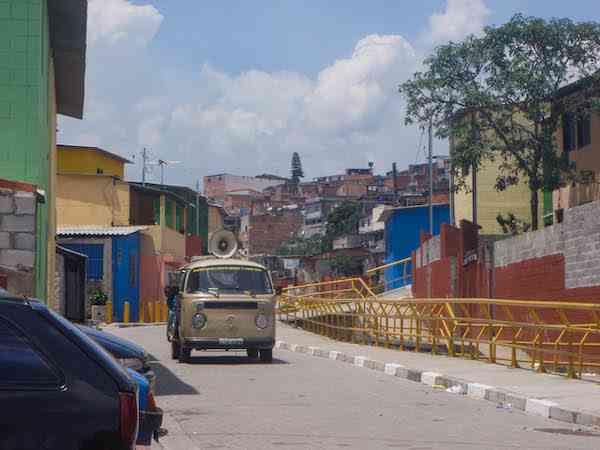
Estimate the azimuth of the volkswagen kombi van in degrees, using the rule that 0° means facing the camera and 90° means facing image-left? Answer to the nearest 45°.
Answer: approximately 0°

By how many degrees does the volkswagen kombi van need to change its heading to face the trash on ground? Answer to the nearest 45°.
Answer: approximately 45° to its left

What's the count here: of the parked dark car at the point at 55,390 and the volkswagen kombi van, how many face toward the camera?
1
